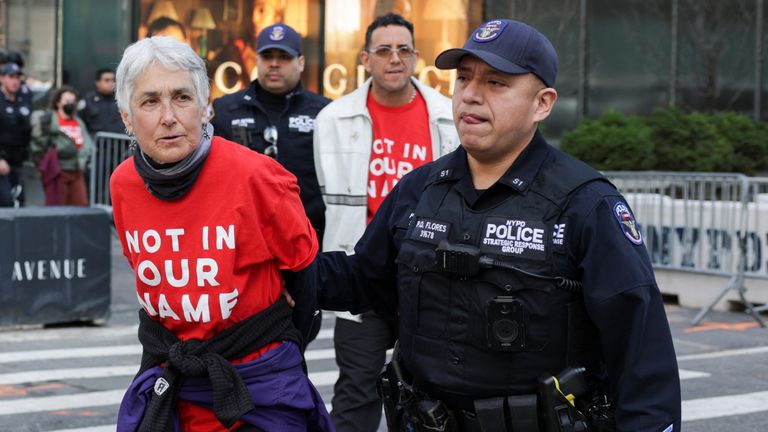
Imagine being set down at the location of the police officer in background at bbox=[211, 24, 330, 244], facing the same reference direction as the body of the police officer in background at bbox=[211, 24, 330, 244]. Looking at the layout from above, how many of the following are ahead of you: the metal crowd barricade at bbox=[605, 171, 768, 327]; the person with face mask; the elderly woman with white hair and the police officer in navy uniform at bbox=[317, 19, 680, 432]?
2

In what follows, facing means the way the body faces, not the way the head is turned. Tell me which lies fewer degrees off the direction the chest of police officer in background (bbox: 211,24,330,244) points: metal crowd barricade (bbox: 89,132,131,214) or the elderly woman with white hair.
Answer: the elderly woman with white hair

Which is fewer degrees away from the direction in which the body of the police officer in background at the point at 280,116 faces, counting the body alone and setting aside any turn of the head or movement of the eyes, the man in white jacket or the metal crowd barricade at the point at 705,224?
the man in white jacket

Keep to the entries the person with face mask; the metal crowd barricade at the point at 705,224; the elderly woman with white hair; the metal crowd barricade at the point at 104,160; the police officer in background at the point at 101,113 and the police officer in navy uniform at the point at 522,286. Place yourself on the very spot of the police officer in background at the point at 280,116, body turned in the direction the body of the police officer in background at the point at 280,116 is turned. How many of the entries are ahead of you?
2

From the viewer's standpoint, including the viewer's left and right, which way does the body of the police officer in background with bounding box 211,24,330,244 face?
facing the viewer

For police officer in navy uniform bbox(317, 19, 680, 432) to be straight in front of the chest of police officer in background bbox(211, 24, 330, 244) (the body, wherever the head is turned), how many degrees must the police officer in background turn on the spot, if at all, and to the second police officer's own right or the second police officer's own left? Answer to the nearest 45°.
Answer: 0° — they already face them

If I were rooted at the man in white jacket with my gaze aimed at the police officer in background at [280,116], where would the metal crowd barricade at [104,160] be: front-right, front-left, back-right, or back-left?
front-right

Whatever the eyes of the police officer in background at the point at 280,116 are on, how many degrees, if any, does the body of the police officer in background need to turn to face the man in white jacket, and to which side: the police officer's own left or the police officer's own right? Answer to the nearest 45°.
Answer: approximately 45° to the police officer's own left

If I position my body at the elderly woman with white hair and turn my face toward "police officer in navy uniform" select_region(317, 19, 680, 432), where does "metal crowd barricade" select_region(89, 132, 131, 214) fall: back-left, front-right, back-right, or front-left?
back-left

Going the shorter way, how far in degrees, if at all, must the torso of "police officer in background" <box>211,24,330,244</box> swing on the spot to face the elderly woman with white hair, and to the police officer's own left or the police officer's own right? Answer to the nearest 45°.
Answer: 0° — they already face them

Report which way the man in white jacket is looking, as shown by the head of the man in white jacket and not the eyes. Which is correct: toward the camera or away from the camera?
toward the camera

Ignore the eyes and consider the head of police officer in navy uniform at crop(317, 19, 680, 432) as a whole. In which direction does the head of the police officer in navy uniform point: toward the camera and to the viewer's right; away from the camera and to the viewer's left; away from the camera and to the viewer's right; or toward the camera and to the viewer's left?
toward the camera and to the viewer's left
